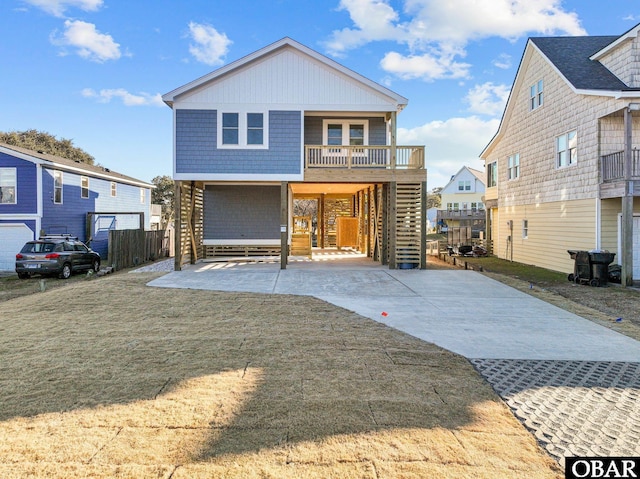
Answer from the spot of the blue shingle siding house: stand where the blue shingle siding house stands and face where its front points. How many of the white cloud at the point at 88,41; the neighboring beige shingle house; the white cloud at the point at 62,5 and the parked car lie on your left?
1

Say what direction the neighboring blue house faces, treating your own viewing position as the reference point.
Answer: facing the viewer and to the left of the viewer

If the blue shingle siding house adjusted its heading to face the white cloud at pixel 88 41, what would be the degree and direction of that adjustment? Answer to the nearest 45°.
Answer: approximately 135° to its right

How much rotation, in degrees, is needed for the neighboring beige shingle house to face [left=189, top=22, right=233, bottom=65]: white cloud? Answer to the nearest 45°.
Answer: approximately 135° to its right

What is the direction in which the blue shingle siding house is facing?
toward the camera

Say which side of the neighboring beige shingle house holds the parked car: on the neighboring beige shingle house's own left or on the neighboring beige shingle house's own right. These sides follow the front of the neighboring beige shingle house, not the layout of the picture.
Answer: on the neighboring beige shingle house's own right

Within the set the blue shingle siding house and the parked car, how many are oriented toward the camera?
1

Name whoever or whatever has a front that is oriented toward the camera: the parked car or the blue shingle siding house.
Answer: the blue shingle siding house

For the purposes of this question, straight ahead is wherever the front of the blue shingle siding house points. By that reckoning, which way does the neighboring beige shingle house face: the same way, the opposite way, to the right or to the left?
the same way
